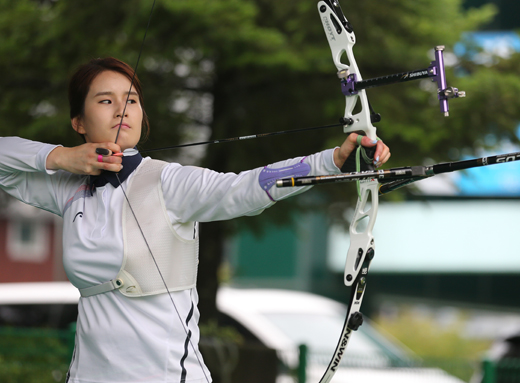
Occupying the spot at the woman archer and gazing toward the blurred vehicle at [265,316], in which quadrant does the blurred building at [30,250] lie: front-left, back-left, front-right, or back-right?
front-left

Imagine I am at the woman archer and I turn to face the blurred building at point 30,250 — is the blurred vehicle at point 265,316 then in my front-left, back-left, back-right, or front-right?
front-right

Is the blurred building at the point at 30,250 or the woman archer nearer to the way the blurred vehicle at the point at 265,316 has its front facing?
the woman archer

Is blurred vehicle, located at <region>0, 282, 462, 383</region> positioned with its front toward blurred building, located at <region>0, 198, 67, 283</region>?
no

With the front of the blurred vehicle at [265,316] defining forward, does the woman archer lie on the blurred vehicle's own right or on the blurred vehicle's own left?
on the blurred vehicle's own right

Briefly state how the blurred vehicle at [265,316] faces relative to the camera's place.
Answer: facing the viewer and to the right of the viewer

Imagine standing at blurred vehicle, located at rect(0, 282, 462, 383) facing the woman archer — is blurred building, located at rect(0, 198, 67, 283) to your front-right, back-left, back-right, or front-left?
back-right
